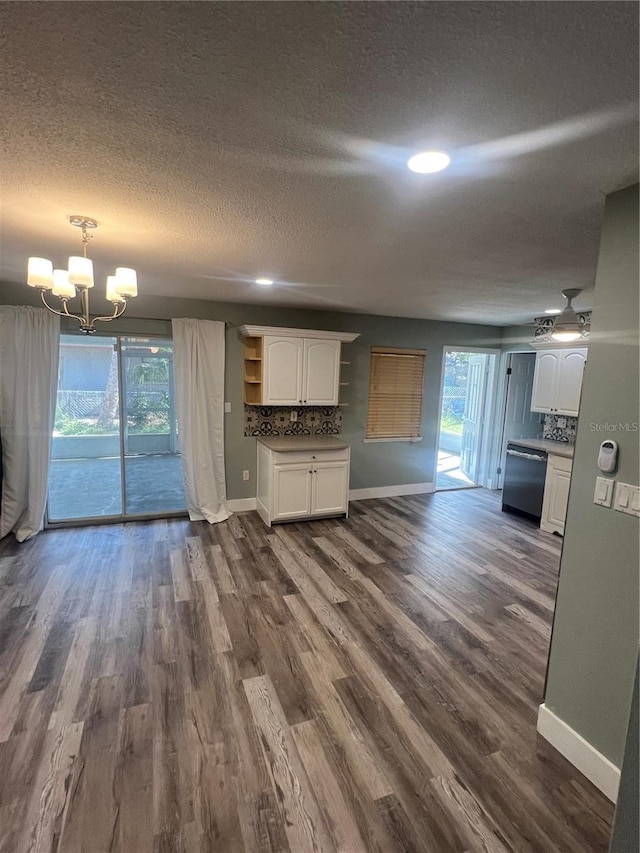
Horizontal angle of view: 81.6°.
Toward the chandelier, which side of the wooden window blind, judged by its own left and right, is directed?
front

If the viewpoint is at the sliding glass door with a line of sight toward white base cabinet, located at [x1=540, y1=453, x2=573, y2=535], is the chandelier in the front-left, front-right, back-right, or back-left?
front-right

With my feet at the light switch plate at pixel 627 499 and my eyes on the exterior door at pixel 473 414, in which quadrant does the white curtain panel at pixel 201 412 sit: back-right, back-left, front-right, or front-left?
front-left

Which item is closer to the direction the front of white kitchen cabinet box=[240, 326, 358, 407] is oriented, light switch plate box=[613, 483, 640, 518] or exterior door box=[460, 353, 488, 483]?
the light switch plate

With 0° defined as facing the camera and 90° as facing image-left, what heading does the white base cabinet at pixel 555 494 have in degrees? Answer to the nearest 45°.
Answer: approximately 45°

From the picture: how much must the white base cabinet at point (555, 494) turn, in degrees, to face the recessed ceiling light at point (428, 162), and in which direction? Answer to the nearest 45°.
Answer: approximately 45° to its left

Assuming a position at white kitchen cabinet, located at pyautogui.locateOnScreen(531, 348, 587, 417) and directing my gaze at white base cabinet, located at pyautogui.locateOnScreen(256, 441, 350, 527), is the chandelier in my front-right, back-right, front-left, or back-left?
front-left

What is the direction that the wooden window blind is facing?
toward the camera

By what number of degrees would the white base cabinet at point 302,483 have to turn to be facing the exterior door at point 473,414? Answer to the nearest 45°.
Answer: approximately 135° to its left

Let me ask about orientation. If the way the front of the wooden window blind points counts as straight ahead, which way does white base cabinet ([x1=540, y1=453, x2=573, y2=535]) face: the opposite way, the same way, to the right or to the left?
to the right

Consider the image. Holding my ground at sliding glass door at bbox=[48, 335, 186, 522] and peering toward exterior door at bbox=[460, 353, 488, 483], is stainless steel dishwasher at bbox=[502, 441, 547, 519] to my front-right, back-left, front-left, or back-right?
front-right

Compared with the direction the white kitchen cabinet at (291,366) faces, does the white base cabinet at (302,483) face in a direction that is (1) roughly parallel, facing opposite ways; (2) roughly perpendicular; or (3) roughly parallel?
roughly parallel

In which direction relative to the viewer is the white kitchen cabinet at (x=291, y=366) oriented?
toward the camera

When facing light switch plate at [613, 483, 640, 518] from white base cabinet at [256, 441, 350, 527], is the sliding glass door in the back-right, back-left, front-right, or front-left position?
back-right

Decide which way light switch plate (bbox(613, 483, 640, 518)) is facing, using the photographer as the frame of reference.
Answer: facing the viewer and to the left of the viewer

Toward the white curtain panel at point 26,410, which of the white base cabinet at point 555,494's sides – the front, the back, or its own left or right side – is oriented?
front

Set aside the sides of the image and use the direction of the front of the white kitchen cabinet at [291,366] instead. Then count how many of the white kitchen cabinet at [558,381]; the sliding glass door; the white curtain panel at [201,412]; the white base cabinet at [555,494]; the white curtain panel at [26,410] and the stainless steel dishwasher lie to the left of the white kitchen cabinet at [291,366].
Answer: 3

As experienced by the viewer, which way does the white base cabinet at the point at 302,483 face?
facing the viewer

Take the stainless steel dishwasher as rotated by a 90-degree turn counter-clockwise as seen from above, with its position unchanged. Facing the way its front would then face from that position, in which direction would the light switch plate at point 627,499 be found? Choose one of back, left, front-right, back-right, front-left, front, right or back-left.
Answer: front-right
